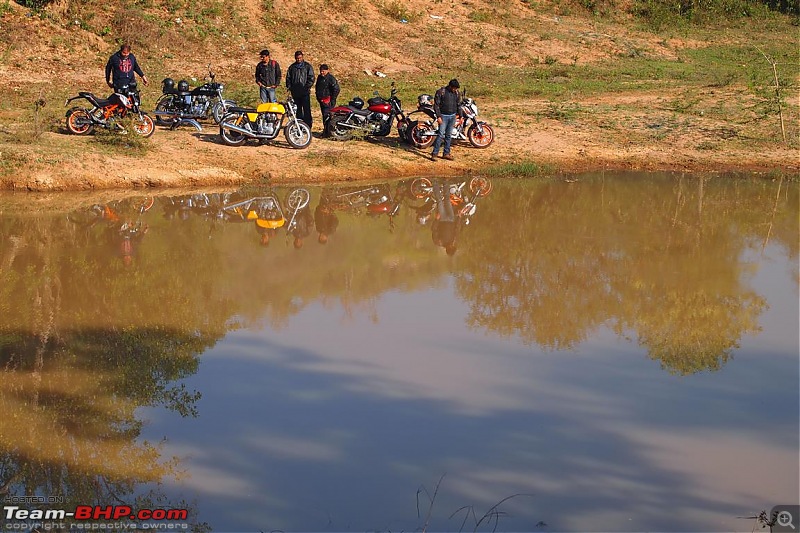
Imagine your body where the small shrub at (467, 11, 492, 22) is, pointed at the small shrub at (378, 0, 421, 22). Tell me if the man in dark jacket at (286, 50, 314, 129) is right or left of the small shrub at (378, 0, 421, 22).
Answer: left

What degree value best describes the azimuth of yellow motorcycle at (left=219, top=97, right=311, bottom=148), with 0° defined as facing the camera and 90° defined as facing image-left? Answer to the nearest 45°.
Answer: approximately 270°

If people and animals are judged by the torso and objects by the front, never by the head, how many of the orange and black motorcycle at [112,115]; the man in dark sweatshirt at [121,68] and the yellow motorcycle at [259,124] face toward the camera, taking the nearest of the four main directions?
1

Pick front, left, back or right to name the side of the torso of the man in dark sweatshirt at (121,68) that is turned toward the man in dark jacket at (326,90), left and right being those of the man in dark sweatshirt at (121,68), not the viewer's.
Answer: left

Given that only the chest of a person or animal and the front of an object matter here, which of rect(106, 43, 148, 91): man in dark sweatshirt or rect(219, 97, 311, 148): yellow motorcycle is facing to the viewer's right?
the yellow motorcycle

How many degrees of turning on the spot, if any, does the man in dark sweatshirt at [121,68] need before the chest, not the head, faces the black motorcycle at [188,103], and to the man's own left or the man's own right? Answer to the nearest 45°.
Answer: approximately 135° to the man's own left

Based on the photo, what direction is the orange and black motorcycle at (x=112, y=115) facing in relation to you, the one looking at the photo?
facing to the right of the viewer

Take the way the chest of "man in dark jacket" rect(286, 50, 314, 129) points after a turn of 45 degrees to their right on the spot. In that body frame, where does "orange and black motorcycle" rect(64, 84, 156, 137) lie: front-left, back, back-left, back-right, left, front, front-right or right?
front-right

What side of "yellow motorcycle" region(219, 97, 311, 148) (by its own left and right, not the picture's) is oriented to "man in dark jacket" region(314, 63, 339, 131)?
front

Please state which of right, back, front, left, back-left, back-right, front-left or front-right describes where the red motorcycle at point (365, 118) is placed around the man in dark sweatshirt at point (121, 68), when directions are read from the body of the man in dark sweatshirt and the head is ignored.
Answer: left

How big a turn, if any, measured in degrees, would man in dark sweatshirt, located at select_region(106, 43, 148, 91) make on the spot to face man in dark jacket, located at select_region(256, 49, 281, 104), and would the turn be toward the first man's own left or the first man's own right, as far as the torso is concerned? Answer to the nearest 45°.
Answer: approximately 90° to the first man's own left

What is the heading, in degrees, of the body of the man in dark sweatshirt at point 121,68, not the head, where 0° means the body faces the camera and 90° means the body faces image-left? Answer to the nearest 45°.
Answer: approximately 0°
